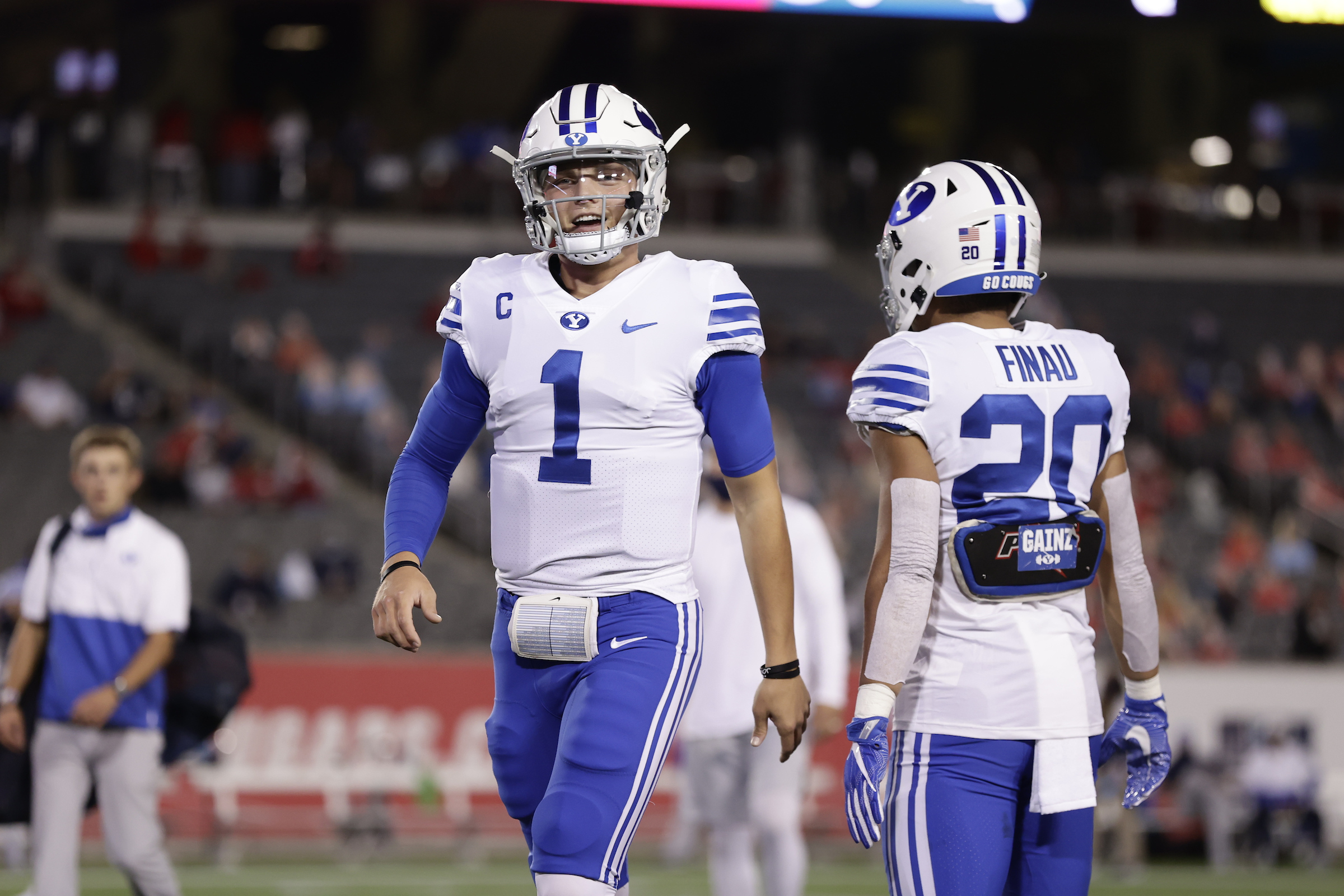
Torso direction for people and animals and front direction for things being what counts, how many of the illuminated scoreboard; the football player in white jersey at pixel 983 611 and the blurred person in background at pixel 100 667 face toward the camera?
2

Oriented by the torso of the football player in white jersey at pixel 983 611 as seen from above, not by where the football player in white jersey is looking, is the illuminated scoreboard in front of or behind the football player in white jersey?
in front

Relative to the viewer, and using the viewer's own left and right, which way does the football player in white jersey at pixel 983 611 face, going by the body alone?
facing away from the viewer and to the left of the viewer

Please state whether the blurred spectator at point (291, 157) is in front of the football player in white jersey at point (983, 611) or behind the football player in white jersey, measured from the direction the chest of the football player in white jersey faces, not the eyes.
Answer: in front

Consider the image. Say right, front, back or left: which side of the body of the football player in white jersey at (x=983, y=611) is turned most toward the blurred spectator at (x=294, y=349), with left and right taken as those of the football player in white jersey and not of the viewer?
front

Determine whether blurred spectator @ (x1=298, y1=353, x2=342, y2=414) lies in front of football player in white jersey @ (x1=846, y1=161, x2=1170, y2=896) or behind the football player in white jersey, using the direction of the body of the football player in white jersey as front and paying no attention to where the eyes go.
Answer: in front

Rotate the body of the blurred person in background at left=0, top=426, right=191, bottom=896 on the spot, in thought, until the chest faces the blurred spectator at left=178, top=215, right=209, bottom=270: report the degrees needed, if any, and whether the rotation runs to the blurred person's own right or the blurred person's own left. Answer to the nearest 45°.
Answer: approximately 180°

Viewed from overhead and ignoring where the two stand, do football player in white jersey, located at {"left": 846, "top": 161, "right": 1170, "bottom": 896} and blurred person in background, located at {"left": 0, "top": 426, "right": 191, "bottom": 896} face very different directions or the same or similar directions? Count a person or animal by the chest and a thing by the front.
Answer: very different directions

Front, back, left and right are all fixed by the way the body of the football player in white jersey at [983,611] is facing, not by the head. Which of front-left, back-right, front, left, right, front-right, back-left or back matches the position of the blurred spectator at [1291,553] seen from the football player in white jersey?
front-right

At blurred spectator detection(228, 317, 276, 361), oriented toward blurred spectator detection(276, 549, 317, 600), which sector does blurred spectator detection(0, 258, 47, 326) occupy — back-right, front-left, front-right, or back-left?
back-right

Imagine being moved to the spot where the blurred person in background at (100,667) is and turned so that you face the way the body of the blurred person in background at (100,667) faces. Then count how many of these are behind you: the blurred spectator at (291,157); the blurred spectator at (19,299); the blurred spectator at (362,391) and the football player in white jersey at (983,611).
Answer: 3

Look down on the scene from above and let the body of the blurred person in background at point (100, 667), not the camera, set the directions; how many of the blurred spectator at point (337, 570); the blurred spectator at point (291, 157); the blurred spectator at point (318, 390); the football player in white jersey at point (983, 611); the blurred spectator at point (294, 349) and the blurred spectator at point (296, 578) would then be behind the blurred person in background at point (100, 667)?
5
